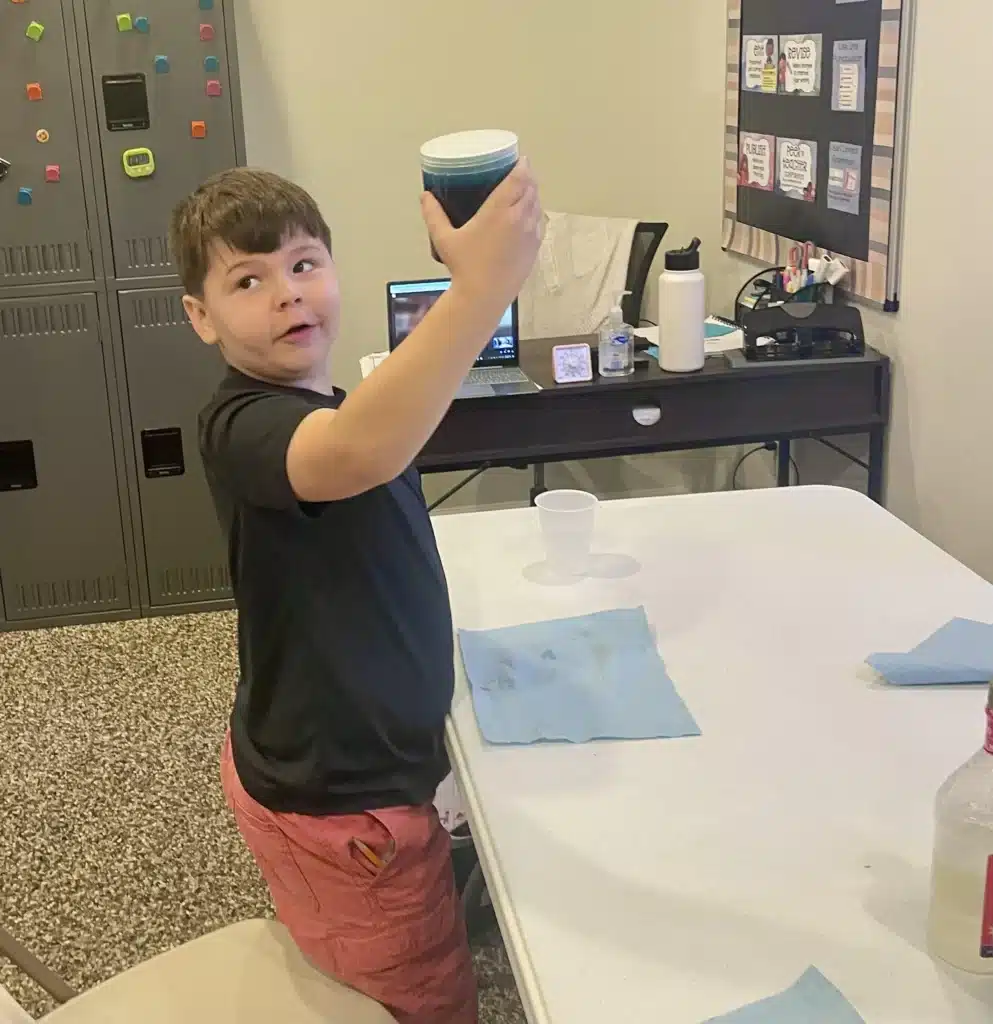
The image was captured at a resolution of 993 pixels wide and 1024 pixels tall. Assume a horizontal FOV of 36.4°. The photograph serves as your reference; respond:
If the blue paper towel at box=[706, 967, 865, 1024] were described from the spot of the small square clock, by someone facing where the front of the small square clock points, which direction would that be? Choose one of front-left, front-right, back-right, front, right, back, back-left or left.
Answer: front

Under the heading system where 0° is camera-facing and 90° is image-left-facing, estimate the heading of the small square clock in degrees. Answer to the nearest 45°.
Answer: approximately 0°

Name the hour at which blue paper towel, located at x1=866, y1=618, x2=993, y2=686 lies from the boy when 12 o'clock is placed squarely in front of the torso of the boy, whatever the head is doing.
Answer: The blue paper towel is roughly at 12 o'clock from the boy.

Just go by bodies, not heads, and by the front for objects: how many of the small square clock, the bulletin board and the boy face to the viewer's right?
1

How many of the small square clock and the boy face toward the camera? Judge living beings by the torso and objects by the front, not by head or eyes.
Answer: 1

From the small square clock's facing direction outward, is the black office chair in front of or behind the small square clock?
behind

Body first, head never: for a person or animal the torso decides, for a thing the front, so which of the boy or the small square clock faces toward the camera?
the small square clock

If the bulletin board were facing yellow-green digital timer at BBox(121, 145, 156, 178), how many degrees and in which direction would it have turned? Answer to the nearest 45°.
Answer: approximately 45° to its right

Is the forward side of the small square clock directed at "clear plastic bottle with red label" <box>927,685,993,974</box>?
yes

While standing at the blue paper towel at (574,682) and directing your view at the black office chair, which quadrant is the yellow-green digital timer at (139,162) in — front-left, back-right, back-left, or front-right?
front-left

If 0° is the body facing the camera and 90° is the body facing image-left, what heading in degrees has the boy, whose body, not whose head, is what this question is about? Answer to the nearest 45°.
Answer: approximately 270°

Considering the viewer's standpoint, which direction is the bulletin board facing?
facing the viewer and to the left of the viewer

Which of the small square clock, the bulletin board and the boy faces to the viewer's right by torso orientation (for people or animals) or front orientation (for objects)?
the boy
